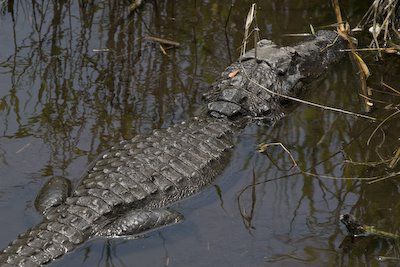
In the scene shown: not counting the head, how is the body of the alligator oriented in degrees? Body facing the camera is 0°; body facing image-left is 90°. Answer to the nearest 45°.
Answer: approximately 225°
